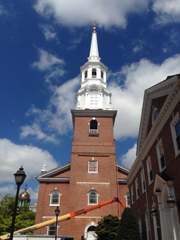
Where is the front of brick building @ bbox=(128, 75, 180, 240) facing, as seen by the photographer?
facing to the left of the viewer

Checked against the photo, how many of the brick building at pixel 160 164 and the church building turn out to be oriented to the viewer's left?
1

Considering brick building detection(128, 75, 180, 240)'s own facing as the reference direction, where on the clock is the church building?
The church building is roughly at 2 o'clock from the brick building.

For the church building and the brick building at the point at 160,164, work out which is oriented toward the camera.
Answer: the church building

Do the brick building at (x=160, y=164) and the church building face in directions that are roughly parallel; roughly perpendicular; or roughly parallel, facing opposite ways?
roughly perpendicular

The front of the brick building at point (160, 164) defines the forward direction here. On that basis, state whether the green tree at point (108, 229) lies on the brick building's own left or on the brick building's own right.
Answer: on the brick building's own right

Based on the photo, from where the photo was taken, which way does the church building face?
toward the camera
